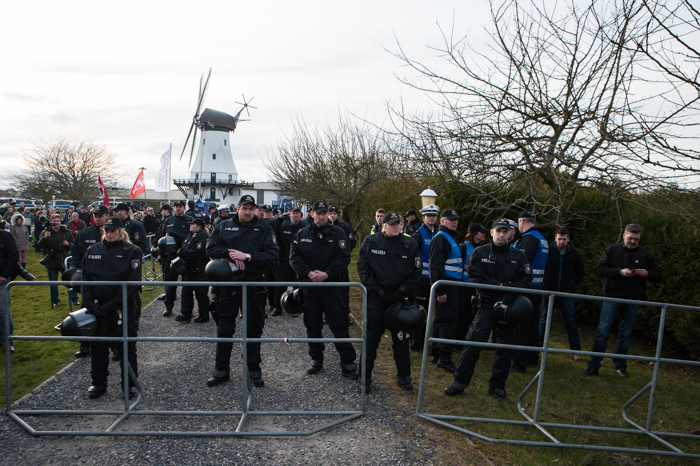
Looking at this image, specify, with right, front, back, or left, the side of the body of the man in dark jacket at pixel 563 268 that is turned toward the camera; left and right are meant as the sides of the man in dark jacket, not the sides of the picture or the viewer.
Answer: front

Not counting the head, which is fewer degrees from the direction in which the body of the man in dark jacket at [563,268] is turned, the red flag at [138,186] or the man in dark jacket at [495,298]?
the man in dark jacket

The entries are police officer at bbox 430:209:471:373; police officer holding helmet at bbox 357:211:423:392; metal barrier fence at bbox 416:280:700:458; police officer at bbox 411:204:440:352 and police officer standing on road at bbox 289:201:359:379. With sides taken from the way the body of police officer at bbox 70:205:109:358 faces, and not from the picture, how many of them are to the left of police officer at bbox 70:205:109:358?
5

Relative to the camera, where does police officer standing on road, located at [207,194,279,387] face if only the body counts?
toward the camera

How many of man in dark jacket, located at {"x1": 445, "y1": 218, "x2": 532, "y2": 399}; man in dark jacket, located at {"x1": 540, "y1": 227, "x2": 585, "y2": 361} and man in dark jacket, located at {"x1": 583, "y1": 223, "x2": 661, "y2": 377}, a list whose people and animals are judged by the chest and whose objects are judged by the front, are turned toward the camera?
3

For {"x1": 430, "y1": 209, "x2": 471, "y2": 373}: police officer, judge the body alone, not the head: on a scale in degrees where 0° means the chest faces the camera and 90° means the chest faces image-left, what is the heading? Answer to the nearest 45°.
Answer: approximately 315°

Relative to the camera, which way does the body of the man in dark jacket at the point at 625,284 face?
toward the camera

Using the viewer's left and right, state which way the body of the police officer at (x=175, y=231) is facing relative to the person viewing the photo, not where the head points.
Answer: facing the viewer

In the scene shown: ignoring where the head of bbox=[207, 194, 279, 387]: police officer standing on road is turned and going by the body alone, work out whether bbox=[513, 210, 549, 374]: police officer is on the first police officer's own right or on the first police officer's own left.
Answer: on the first police officer's own left

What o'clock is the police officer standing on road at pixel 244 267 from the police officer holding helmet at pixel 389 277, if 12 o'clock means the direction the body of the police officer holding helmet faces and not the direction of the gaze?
The police officer standing on road is roughly at 3 o'clock from the police officer holding helmet.

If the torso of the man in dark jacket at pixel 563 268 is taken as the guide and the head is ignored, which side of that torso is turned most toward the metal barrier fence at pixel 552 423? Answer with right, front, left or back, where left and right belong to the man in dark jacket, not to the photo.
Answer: front

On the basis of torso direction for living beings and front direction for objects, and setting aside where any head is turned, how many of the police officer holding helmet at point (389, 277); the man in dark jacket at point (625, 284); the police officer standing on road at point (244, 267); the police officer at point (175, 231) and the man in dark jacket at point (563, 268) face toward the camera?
5

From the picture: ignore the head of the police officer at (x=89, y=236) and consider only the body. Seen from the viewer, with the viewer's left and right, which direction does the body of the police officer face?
facing the viewer and to the left of the viewer

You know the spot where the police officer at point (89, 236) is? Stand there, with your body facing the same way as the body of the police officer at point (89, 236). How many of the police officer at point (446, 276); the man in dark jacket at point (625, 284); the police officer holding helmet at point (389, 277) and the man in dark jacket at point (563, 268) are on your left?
4

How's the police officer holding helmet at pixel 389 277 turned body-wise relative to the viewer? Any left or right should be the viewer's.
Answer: facing the viewer

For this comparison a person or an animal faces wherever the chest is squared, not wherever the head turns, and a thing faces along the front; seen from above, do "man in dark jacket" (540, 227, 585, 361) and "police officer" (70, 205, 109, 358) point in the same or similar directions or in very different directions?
same or similar directions

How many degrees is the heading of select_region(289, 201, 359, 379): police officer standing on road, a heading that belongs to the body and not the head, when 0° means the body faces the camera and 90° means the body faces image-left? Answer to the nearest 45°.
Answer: approximately 0°
